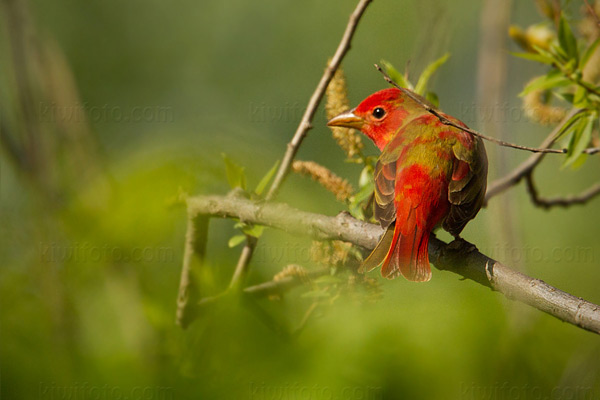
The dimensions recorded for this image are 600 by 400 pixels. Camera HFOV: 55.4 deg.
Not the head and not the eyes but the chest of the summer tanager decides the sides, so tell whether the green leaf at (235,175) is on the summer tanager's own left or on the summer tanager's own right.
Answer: on the summer tanager's own left

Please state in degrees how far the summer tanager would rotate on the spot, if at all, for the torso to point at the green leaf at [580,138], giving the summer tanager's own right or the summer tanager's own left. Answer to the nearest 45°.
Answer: approximately 45° to the summer tanager's own right

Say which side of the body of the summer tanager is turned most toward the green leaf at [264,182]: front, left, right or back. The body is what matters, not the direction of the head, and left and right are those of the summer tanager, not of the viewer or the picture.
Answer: left

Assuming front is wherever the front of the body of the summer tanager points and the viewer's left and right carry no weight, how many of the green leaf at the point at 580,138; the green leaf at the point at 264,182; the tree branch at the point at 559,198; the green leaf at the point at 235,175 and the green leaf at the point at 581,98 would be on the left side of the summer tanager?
2

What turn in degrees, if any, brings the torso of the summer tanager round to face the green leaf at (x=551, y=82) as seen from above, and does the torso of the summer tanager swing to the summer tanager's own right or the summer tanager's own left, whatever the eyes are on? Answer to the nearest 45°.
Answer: approximately 45° to the summer tanager's own right

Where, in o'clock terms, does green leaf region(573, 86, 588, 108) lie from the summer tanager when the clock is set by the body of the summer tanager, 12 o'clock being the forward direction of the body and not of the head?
The green leaf is roughly at 2 o'clock from the summer tanager.

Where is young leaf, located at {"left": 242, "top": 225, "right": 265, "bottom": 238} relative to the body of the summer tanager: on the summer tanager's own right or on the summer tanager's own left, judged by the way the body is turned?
on the summer tanager's own left

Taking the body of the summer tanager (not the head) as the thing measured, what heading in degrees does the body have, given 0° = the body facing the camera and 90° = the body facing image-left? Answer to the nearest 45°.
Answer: approximately 180°

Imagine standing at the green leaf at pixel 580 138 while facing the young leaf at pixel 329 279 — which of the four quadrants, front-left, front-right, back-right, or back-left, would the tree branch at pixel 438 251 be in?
front-left

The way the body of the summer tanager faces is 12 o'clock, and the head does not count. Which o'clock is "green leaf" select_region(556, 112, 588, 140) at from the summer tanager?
The green leaf is roughly at 2 o'clock from the summer tanager.
